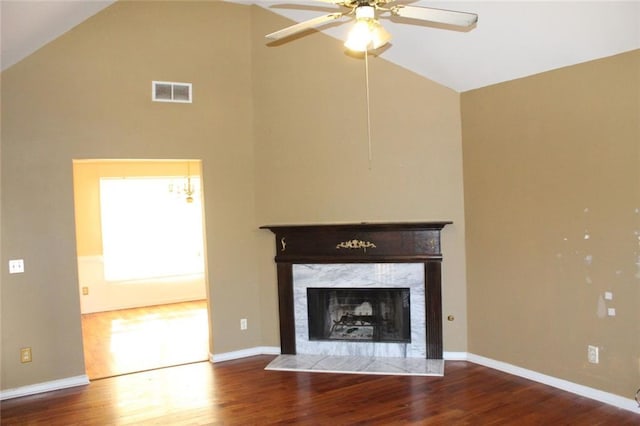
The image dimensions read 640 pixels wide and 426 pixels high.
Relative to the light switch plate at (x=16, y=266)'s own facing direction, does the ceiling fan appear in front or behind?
in front

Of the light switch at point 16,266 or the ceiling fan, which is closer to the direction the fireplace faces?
the ceiling fan

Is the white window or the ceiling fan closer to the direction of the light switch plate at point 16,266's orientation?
the ceiling fan

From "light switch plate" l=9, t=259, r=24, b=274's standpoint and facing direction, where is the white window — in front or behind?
behind

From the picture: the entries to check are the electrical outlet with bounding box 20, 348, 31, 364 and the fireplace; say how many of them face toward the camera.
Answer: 2

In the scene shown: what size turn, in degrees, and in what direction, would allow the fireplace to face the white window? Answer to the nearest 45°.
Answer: approximately 135° to its right

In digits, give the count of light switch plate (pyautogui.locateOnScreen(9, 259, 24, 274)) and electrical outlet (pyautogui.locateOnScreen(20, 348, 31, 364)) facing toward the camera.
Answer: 2

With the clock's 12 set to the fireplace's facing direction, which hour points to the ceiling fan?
The ceiling fan is roughly at 12 o'clock from the fireplace.

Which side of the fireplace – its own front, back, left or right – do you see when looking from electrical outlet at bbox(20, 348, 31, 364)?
right

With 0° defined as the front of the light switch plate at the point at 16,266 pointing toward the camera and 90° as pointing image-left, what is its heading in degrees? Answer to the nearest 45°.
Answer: approximately 0°
